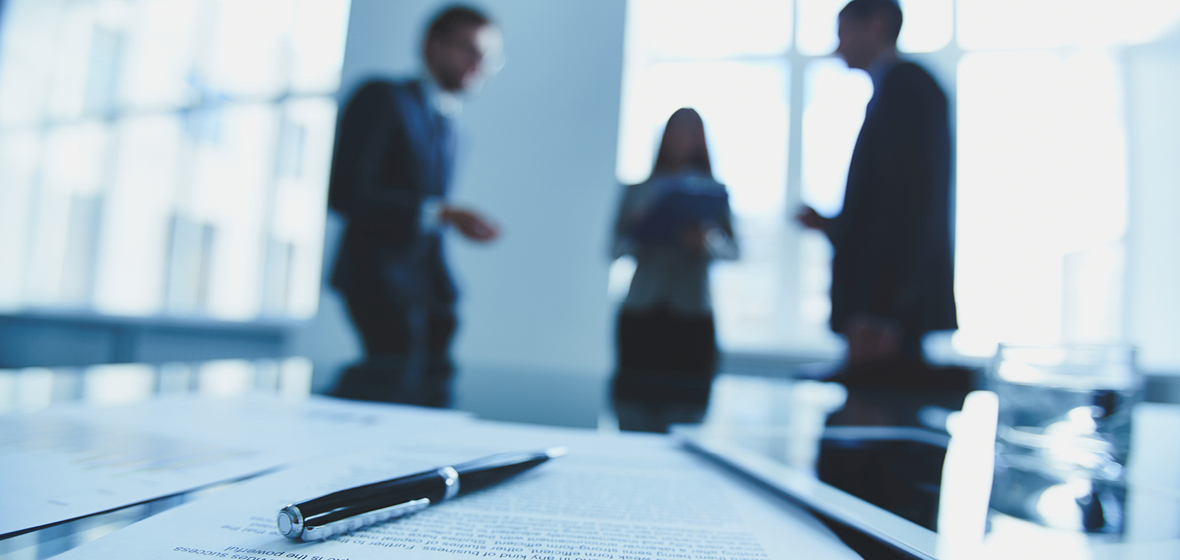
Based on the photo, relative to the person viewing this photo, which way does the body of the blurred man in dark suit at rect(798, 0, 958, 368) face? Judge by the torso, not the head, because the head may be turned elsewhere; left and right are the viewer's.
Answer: facing to the left of the viewer

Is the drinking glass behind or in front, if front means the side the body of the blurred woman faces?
in front

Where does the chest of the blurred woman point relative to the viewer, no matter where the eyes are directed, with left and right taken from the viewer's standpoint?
facing the viewer

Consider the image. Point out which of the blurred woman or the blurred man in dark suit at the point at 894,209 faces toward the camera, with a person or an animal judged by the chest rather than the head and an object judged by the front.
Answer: the blurred woman

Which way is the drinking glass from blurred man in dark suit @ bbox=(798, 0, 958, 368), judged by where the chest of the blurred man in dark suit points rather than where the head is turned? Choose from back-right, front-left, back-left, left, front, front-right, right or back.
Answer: left

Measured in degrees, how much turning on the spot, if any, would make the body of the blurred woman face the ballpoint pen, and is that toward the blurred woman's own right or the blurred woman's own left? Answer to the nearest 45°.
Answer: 0° — they already face it

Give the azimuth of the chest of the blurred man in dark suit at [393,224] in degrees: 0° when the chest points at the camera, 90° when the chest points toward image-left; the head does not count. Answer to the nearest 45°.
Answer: approximately 315°

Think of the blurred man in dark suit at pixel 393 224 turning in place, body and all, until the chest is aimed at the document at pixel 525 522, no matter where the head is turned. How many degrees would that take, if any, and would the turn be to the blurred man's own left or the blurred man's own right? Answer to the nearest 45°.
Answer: approximately 45° to the blurred man's own right

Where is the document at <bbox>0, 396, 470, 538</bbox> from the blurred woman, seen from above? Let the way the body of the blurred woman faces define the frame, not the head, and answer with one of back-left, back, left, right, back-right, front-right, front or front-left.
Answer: front

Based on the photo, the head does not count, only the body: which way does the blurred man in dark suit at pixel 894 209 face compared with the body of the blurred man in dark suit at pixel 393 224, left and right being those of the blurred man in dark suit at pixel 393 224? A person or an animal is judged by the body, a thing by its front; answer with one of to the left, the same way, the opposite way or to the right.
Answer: the opposite way

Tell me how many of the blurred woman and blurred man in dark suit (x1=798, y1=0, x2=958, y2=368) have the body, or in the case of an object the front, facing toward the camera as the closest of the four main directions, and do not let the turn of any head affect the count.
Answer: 1

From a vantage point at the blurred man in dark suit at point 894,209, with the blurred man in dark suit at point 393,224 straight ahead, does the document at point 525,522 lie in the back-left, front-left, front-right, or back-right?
front-left

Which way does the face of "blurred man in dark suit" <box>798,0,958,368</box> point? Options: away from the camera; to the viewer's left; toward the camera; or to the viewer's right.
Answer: to the viewer's left

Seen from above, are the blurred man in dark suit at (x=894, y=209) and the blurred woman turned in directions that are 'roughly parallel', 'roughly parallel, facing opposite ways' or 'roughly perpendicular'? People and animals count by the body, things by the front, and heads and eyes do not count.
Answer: roughly perpendicular

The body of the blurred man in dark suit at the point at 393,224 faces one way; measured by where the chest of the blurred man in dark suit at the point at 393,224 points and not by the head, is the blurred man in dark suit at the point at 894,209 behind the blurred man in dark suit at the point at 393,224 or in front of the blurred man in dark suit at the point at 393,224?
in front
